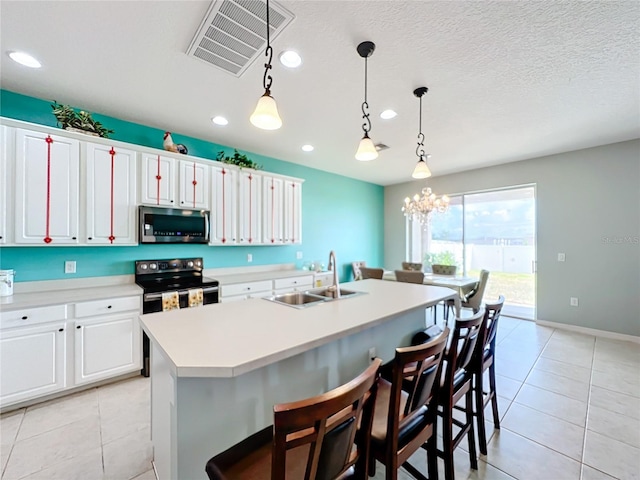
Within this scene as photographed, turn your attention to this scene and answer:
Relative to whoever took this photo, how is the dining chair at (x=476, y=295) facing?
facing to the left of the viewer

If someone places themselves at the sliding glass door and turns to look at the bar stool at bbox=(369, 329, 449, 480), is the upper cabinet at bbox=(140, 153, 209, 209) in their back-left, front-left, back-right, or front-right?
front-right

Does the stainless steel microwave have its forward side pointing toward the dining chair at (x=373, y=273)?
no

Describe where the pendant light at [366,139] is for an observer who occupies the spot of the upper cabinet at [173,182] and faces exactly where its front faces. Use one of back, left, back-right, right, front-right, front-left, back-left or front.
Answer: front

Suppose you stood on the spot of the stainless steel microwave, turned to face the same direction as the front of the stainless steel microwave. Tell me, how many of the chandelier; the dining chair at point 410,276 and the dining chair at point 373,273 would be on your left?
3

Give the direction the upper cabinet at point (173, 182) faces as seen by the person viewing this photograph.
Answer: facing the viewer and to the right of the viewer

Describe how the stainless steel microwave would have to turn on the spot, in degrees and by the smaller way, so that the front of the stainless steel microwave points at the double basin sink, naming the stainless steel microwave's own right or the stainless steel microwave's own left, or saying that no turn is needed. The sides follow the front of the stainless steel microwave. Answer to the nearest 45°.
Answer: approximately 45° to the stainless steel microwave's own left

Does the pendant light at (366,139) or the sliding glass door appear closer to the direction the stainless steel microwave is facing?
the pendant light

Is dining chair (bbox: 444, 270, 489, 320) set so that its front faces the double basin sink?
no

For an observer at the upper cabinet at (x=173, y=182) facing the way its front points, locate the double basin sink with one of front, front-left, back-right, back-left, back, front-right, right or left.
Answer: front

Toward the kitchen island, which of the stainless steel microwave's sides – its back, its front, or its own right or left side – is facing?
front

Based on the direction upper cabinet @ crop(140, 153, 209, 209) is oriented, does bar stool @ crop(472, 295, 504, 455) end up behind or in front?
in front

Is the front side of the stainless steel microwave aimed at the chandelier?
no

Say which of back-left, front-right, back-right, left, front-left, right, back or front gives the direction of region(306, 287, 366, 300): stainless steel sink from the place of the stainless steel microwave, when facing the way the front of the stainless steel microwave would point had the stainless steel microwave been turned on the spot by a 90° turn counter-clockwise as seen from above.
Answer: front-right

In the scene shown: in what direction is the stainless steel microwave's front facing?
toward the camera

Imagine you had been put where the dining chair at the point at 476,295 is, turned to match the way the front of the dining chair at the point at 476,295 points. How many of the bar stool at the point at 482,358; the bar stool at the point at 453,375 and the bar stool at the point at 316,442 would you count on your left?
3

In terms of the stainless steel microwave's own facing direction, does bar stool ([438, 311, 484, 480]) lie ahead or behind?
ahead

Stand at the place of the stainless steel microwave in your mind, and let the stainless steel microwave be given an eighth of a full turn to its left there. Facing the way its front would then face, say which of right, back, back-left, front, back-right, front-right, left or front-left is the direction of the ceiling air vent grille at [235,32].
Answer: front-right

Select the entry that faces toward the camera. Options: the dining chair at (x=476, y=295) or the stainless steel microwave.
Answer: the stainless steel microwave
